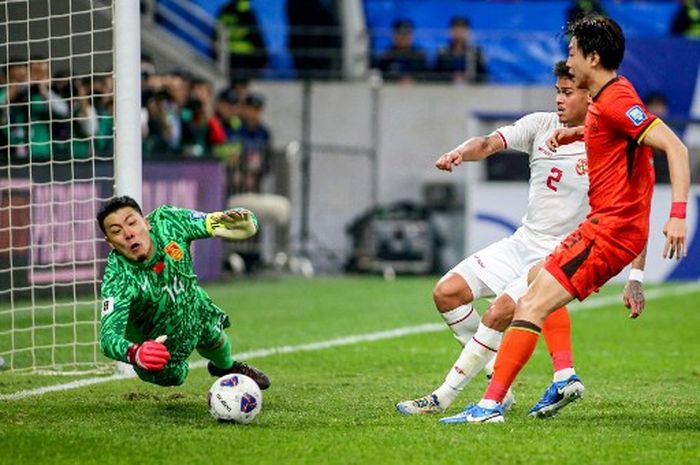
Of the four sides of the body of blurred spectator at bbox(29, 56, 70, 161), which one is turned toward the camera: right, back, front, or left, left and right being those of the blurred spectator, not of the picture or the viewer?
front

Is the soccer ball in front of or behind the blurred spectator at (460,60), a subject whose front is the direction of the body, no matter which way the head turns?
in front

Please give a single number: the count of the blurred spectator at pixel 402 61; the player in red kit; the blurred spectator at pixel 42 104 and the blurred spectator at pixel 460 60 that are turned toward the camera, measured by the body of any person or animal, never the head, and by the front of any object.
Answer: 3

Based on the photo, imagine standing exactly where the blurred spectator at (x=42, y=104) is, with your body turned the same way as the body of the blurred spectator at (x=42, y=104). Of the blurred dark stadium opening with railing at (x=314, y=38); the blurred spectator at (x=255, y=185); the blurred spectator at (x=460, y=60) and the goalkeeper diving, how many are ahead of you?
1

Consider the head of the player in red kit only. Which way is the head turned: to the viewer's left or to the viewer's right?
to the viewer's left

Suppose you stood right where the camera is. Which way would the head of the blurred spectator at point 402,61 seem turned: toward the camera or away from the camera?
toward the camera

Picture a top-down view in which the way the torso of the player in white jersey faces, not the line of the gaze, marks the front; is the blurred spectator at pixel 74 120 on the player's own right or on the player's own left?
on the player's own right

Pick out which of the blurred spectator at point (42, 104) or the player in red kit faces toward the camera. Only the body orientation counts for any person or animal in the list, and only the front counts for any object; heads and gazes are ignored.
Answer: the blurred spectator

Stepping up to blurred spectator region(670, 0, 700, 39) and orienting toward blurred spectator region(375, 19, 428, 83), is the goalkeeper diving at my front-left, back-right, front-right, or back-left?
front-left

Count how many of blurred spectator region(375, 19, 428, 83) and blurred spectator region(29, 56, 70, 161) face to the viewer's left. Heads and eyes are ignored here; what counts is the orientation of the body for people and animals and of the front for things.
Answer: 0

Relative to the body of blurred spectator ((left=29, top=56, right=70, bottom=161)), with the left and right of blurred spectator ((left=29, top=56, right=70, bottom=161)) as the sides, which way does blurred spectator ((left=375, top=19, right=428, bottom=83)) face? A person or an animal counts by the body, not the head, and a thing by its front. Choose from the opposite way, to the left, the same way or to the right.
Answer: the same way

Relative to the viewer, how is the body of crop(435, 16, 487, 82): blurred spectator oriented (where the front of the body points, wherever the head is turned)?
toward the camera

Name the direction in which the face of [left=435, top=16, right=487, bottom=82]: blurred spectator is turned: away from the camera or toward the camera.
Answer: toward the camera

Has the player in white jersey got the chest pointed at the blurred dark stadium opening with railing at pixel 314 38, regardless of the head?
no

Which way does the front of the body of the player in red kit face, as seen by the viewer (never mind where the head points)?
to the viewer's left

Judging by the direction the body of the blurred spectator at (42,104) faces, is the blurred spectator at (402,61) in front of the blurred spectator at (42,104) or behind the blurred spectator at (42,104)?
behind

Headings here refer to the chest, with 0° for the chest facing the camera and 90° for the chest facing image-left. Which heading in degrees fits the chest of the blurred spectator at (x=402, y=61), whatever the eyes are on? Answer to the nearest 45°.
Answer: approximately 0°

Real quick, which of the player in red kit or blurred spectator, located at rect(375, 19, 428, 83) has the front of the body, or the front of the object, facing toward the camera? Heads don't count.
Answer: the blurred spectator

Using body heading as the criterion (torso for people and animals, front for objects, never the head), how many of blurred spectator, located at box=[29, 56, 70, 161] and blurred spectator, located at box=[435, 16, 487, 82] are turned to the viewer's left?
0

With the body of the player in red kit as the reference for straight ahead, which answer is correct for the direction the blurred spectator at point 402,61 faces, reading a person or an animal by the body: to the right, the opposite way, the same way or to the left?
to the left
